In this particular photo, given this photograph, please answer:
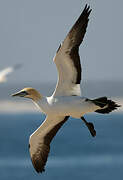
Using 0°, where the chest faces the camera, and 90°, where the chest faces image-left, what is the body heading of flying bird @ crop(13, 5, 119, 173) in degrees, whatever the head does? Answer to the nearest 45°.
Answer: approximately 90°
